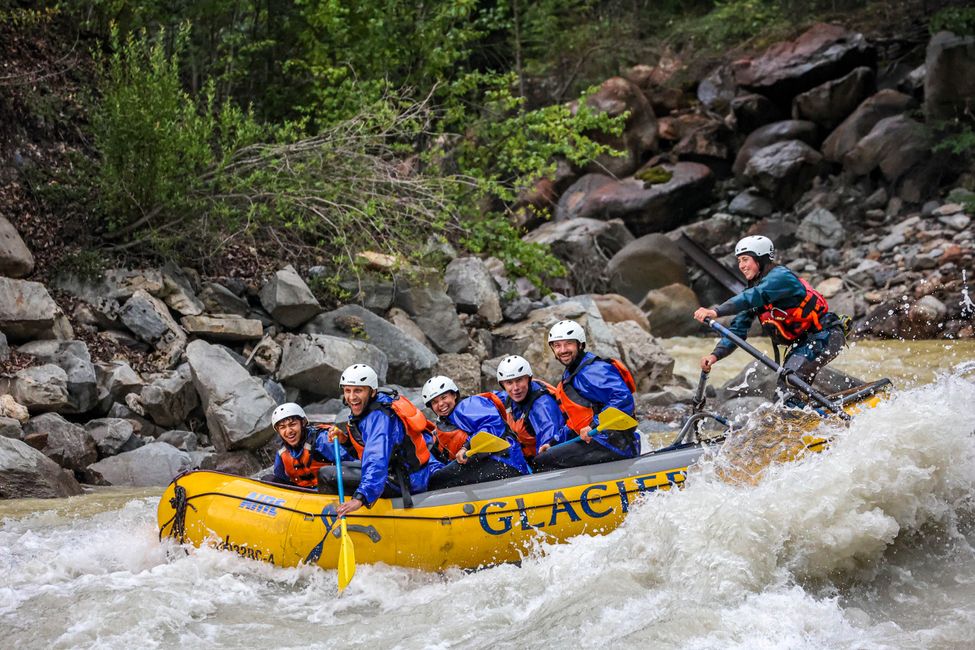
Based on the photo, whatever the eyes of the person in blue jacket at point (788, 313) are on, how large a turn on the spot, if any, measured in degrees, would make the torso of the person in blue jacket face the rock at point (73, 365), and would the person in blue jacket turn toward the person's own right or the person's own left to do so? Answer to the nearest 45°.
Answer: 0° — they already face it

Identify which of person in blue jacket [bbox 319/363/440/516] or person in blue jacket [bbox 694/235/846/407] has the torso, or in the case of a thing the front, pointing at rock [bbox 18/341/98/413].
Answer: person in blue jacket [bbox 694/235/846/407]

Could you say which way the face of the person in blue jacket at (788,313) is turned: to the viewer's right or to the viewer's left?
to the viewer's left

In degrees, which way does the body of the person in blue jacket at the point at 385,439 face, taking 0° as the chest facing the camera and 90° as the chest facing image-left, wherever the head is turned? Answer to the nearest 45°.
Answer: approximately 45°

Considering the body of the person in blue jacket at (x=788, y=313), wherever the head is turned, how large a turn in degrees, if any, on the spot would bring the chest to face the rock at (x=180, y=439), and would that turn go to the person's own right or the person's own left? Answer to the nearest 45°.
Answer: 0° — they already face it

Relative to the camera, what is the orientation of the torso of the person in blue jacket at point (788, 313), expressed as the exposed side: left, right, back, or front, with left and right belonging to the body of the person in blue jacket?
left

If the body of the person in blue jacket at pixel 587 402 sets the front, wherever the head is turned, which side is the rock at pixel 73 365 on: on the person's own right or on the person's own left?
on the person's own right

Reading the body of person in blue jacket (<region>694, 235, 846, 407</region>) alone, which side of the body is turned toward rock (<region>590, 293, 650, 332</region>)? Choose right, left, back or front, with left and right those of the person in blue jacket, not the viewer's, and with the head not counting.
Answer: right

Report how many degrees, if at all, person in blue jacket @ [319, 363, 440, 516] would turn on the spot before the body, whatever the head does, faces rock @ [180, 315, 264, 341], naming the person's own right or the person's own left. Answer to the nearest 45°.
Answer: approximately 135° to the person's own right

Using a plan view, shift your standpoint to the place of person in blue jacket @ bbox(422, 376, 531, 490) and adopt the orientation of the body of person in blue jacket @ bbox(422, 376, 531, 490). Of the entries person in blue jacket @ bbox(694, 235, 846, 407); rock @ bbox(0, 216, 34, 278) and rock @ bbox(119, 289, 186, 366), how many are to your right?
2

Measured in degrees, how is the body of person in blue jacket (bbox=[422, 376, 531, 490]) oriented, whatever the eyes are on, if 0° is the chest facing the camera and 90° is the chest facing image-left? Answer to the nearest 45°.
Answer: approximately 45°

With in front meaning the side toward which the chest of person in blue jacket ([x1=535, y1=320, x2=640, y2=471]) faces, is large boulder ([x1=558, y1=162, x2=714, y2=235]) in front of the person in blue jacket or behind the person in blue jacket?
behind
